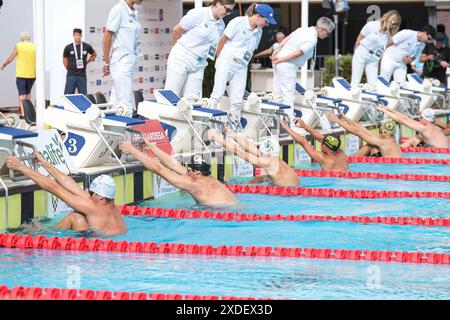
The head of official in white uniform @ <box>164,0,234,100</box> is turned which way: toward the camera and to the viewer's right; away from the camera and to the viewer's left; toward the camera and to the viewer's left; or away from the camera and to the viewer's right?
toward the camera and to the viewer's right

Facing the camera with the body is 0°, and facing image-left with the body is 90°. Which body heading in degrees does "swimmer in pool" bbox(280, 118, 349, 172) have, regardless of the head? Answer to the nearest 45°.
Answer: approximately 135°

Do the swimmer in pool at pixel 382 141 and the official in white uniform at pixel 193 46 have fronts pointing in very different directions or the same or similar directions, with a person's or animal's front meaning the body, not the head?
very different directions

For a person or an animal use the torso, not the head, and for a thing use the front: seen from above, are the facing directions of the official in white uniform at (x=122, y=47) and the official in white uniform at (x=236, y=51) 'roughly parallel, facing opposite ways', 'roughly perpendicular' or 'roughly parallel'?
roughly parallel

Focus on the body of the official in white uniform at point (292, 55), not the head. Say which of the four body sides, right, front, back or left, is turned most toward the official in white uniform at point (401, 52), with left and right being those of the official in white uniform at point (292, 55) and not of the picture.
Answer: left

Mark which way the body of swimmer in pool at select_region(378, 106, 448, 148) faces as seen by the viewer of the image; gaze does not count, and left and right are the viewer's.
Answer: facing away from the viewer and to the left of the viewer

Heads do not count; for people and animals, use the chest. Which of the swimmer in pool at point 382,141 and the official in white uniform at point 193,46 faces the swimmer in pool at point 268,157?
the official in white uniform

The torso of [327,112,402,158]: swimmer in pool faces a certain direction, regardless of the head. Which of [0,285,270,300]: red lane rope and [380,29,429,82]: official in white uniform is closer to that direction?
the official in white uniform

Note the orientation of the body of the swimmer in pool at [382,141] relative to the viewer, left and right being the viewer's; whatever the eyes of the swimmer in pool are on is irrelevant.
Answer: facing away from the viewer and to the left of the viewer

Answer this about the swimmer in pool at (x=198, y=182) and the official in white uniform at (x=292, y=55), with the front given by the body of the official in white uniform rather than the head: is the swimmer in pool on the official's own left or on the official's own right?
on the official's own right

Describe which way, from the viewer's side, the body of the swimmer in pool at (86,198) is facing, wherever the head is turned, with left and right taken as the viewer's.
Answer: facing away from the viewer and to the left of the viewer

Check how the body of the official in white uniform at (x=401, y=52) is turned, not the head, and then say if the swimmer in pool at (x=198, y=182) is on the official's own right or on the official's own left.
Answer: on the official's own right

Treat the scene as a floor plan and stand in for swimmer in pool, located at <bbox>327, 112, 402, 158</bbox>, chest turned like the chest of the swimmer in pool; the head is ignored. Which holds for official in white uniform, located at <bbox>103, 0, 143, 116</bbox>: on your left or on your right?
on your left

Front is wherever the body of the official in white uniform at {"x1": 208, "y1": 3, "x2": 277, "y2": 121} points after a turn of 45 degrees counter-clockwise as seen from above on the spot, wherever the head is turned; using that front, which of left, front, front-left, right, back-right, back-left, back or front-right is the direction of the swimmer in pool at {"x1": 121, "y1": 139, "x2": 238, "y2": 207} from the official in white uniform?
right

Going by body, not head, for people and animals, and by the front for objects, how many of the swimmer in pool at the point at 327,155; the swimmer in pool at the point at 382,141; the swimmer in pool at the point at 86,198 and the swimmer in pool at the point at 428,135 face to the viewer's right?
0
